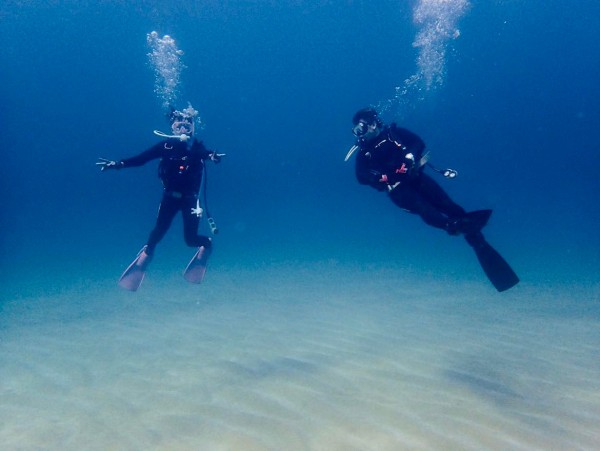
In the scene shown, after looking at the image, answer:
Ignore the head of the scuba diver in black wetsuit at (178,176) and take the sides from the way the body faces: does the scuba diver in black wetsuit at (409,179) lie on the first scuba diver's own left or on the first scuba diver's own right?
on the first scuba diver's own left

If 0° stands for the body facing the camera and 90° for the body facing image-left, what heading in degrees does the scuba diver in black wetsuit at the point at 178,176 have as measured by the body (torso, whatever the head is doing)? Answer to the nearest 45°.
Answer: approximately 0°
